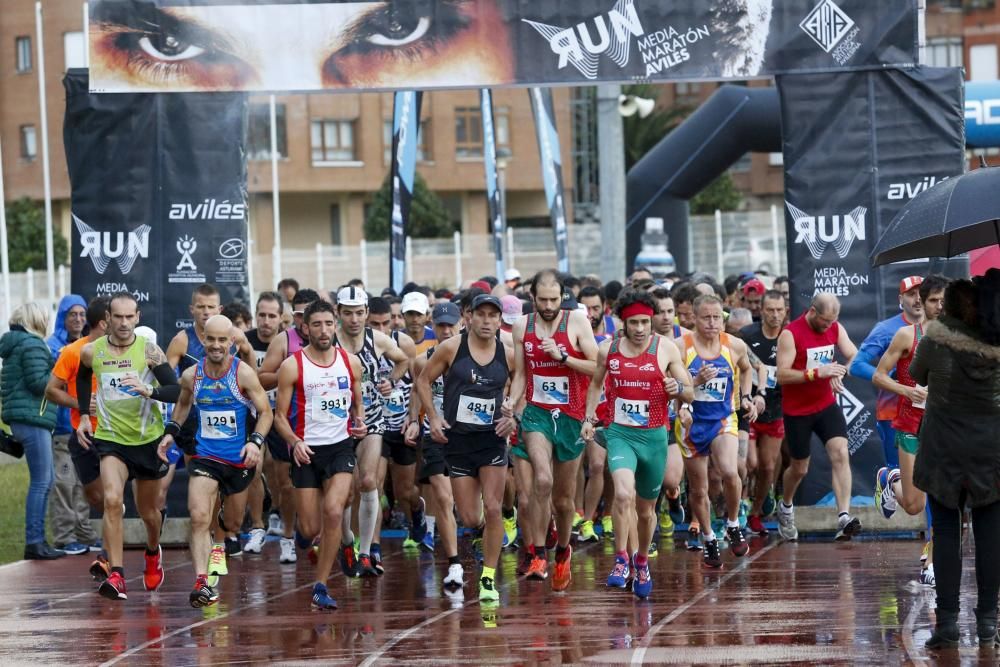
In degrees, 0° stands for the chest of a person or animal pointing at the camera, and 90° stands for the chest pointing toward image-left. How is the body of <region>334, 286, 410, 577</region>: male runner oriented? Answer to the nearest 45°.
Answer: approximately 0°

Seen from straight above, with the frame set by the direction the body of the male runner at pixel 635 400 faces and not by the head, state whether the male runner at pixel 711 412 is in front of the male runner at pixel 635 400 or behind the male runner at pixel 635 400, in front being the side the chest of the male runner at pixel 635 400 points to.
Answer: behind

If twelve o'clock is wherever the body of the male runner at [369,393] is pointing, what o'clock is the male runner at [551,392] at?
the male runner at [551,392] is roughly at 10 o'clock from the male runner at [369,393].

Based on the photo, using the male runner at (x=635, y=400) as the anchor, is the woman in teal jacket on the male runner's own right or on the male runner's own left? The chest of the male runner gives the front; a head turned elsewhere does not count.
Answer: on the male runner's own right

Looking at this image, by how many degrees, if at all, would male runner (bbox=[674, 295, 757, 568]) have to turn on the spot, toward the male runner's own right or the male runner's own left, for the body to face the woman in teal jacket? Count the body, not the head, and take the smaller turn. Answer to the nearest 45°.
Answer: approximately 90° to the male runner's own right

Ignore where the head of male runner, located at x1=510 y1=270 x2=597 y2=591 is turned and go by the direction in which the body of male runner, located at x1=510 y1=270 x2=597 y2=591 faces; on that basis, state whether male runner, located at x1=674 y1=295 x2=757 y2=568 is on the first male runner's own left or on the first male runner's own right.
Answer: on the first male runner's own left

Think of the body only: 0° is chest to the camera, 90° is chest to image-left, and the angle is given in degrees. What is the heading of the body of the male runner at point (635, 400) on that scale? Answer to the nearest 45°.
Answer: approximately 0°

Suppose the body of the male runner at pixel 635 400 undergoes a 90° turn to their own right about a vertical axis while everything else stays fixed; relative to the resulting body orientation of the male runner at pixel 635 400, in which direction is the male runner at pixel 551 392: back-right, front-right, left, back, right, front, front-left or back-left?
front-right
